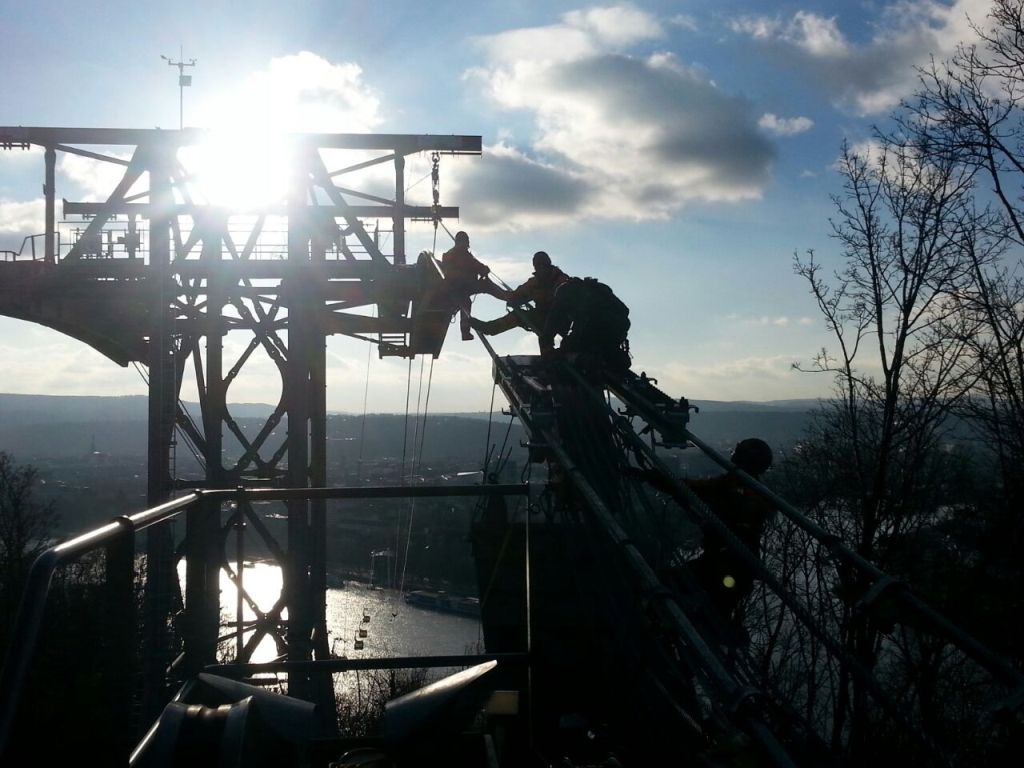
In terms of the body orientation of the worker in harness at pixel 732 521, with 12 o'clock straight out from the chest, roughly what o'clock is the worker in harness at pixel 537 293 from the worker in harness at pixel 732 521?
the worker in harness at pixel 537 293 is roughly at 2 o'clock from the worker in harness at pixel 732 521.

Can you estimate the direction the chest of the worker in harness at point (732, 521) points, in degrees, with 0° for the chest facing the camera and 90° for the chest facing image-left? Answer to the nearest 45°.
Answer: approximately 90°

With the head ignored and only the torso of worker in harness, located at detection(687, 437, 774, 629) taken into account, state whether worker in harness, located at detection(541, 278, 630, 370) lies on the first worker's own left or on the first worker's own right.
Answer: on the first worker's own right

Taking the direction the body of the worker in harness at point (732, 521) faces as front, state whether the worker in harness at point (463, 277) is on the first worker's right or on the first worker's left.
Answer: on the first worker's right

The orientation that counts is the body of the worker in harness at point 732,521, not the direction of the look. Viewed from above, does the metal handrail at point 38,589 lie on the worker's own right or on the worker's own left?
on the worker's own left
